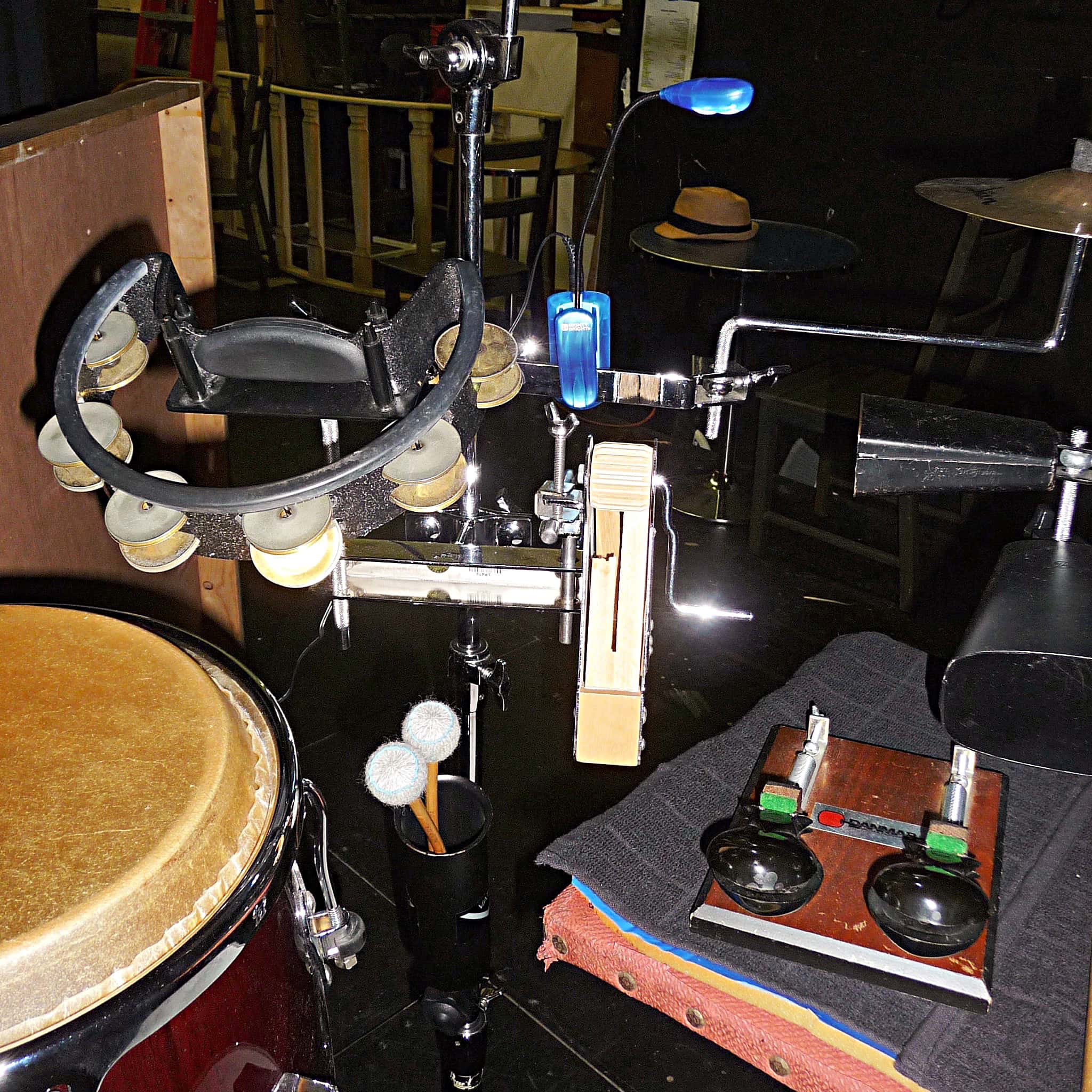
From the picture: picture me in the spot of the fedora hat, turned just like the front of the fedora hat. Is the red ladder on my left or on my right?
on my right

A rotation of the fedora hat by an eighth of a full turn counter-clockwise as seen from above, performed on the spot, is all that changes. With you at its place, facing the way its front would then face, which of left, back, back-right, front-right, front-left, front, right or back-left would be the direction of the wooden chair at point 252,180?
right

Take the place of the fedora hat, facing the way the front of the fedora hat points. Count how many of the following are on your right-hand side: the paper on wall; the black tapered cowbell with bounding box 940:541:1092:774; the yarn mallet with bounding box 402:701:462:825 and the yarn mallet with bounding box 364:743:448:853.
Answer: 1

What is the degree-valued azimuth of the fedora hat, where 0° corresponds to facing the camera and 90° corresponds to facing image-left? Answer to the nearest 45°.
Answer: approximately 90°

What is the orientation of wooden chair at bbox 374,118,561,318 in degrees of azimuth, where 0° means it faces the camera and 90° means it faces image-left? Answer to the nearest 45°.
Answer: approximately 45°

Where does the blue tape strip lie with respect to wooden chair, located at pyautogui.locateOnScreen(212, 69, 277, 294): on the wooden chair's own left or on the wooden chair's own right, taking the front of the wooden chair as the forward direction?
on the wooden chair's own left

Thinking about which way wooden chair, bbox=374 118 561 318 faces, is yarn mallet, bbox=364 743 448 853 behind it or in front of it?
in front

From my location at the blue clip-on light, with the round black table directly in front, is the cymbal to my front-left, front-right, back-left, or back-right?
front-right

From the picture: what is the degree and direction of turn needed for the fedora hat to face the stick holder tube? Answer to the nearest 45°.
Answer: approximately 90° to its left

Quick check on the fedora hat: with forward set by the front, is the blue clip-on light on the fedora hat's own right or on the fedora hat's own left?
on the fedora hat's own left

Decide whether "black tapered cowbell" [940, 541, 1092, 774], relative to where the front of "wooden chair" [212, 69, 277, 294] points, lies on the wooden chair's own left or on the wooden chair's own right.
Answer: on the wooden chair's own left

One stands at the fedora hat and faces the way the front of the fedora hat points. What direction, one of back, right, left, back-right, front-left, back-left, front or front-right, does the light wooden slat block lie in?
left
